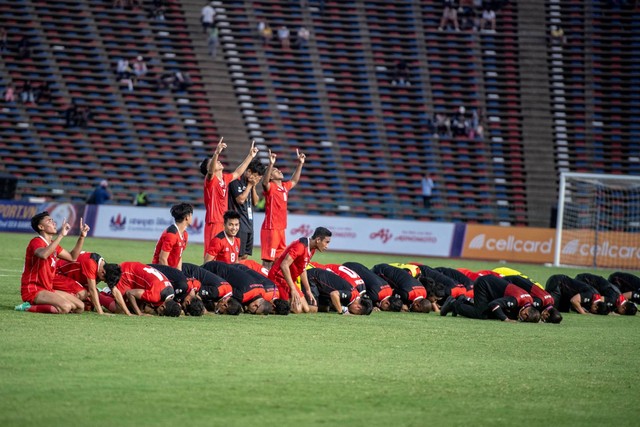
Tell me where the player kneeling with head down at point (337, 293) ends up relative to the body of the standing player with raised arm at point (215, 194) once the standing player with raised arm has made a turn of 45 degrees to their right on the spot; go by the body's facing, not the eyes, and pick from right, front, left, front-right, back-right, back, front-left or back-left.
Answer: front-left

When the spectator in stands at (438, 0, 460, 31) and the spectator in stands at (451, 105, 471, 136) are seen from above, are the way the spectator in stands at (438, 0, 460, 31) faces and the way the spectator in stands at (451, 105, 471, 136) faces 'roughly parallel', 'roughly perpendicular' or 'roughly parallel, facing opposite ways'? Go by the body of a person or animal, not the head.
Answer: roughly parallel

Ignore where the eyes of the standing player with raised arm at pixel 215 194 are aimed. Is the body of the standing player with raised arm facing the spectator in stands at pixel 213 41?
no

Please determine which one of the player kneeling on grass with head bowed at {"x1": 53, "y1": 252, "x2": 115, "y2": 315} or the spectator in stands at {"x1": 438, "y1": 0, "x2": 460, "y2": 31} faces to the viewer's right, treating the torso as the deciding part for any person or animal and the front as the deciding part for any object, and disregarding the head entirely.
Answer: the player kneeling on grass with head bowed

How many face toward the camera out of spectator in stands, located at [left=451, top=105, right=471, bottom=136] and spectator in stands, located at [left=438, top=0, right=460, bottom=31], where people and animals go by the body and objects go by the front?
2

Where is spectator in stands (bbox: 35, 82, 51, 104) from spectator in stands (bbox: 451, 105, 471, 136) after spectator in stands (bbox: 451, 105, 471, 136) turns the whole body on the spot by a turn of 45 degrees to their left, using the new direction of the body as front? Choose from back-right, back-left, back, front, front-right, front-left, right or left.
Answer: back-right

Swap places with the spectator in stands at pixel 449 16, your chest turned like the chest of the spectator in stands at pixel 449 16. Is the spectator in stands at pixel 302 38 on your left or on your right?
on your right

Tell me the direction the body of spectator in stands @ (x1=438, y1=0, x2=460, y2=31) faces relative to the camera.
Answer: toward the camera

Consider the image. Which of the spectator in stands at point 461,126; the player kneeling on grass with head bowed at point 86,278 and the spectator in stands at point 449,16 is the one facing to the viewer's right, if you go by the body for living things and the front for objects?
the player kneeling on grass with head bowed

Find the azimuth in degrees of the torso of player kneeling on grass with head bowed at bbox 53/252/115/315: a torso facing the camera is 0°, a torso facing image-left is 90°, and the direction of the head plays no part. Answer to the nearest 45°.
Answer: approximately 270°

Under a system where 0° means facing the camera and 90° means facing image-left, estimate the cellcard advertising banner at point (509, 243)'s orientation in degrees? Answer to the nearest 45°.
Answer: approximately 0°

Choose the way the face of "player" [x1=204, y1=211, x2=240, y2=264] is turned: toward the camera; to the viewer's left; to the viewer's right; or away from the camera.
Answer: toward the camera

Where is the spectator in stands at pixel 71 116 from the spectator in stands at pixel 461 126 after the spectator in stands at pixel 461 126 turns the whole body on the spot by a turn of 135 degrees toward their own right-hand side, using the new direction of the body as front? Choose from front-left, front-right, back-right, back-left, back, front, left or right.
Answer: front-left

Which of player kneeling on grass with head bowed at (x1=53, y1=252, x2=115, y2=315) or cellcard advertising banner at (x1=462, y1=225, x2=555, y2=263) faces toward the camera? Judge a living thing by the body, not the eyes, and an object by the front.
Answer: the cellcard advertising banner

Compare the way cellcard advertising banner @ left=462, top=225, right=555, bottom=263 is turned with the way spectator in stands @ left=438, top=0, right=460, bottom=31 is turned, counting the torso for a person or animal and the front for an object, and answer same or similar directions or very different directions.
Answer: same or similar directions

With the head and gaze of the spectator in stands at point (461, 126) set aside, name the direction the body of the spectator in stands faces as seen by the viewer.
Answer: toward the camera

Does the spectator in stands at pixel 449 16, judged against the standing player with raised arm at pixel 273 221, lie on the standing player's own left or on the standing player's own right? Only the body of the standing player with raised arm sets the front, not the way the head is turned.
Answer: on the standing player's own left
